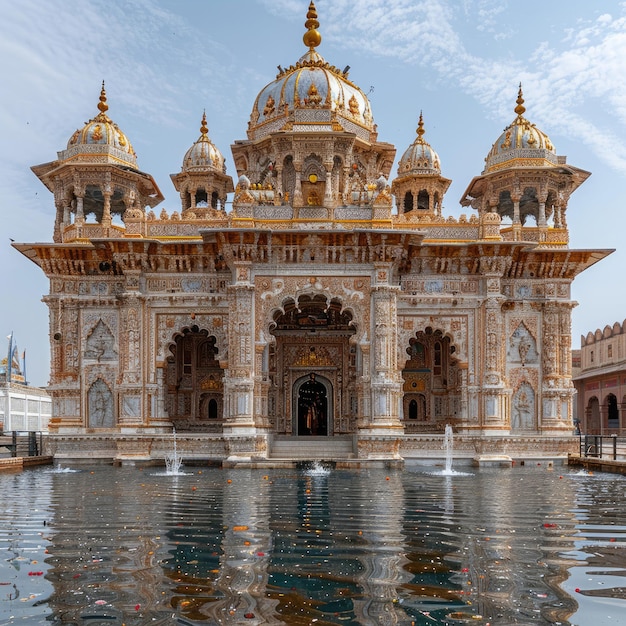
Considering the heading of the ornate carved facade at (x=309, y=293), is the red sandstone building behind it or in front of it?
behind

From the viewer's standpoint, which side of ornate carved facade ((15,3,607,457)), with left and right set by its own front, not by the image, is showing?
front
